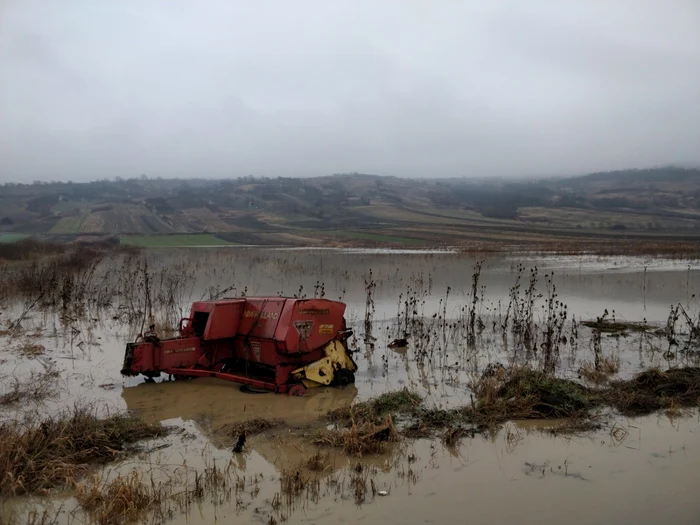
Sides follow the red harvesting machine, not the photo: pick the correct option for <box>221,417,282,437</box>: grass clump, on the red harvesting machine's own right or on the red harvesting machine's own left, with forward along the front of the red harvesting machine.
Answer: on the red harvesting machine's own right

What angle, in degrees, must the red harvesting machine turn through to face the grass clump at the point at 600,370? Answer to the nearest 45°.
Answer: approximately 45° to its left

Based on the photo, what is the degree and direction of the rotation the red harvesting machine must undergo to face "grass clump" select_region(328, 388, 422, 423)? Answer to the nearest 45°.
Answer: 0° — it already faces it

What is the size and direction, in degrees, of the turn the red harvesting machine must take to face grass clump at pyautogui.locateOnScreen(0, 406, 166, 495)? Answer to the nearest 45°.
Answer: approximately 90° to its right

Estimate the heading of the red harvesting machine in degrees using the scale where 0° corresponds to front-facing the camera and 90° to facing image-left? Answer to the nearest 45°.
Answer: approximately 315°
